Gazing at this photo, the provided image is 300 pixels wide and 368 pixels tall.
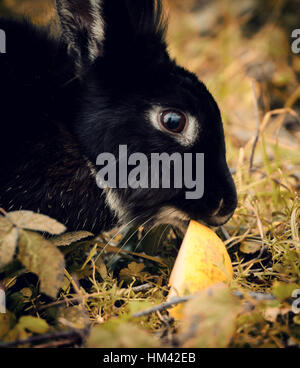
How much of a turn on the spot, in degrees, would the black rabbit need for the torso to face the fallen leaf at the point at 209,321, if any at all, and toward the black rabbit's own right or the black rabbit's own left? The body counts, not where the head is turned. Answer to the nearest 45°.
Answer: approximately 45° to the black rabbit's own right

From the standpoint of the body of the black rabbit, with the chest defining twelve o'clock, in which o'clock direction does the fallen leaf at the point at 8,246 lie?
The fallen leaf is roughly at 4 o'clock from the black rabbit.

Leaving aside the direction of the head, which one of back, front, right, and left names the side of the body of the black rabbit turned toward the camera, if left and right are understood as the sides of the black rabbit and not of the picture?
right
